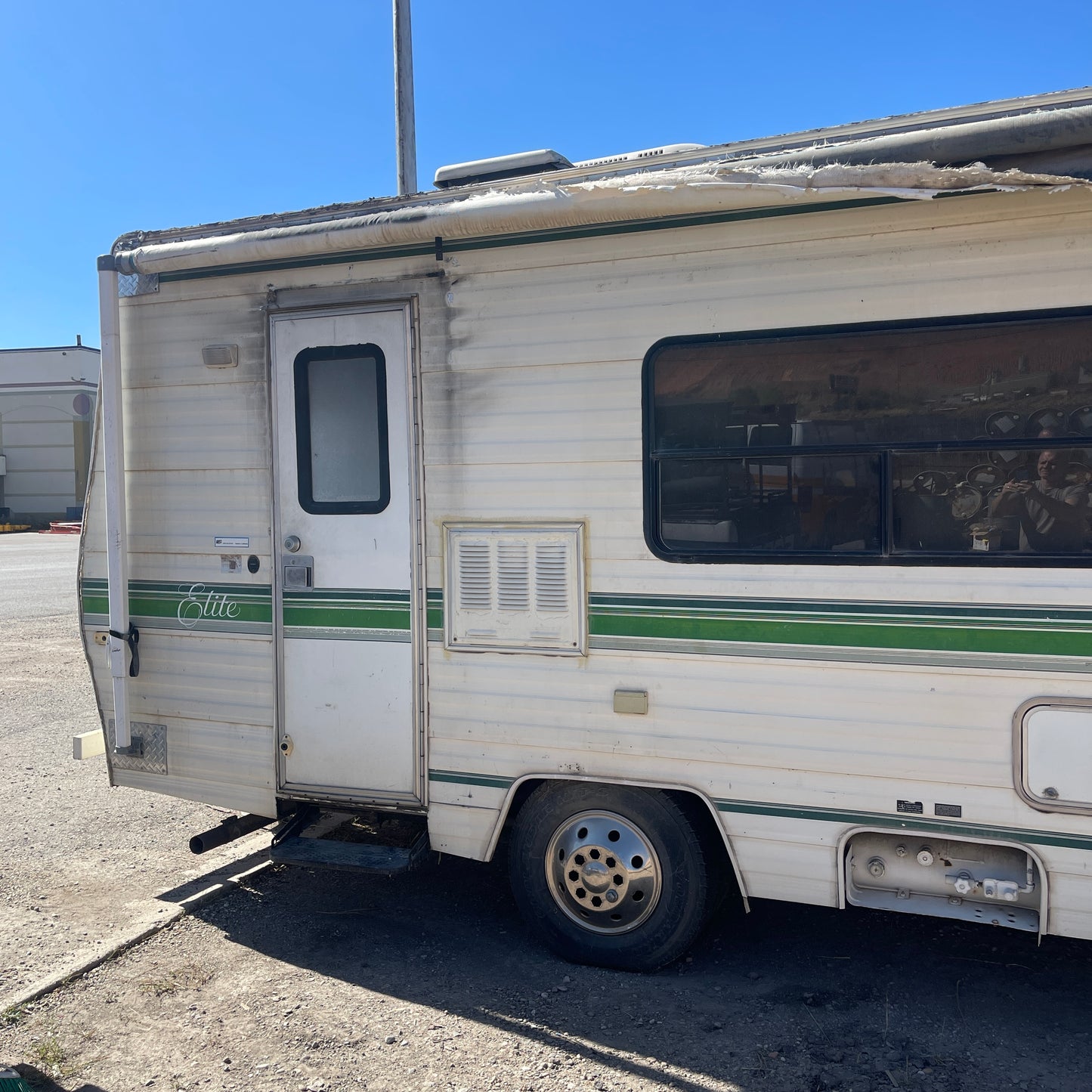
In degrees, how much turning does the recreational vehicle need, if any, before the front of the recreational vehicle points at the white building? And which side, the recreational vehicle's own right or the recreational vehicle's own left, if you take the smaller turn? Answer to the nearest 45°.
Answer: approximately 180°

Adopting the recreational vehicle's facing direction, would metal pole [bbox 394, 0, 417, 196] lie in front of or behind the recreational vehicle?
behind

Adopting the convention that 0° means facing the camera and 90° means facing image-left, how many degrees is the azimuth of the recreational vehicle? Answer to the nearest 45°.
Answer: approximately 315°
